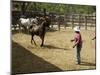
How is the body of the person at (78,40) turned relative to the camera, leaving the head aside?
to the viewer's left

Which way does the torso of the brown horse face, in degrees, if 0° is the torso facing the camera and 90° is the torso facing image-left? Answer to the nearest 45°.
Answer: approximately 315°

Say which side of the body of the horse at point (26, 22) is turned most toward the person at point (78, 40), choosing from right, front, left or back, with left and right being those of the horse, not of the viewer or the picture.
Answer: front

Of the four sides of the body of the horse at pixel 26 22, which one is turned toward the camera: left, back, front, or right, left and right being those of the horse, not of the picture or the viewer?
right

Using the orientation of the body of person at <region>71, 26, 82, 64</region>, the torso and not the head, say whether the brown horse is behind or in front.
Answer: in front

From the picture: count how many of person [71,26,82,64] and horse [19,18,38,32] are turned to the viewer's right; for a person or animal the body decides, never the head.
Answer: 1

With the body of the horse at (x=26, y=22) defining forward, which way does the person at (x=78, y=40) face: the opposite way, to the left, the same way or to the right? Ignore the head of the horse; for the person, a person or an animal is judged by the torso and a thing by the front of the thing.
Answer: the opposite way

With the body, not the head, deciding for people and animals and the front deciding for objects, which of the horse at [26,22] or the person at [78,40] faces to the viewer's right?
the horse
